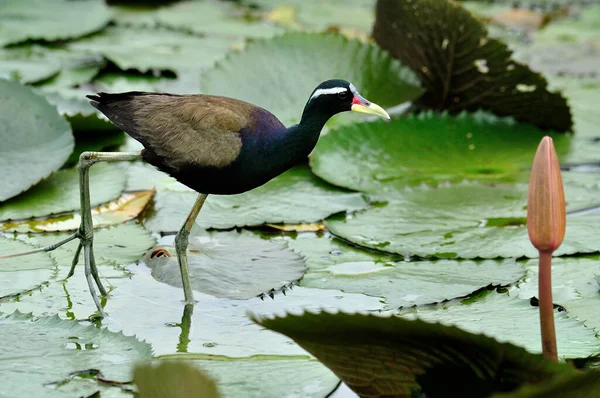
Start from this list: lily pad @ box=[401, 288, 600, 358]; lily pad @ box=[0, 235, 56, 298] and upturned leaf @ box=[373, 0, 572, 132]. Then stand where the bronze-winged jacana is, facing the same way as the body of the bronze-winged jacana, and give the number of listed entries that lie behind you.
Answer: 1

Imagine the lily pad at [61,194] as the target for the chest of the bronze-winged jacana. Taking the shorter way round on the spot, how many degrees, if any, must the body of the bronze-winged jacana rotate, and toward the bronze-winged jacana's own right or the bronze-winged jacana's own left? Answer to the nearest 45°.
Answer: approximately 135° to the bronze-winged jacana's own left

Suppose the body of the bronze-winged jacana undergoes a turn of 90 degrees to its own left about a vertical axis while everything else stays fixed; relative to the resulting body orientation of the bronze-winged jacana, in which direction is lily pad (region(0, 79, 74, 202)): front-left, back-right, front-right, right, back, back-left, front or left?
front-left

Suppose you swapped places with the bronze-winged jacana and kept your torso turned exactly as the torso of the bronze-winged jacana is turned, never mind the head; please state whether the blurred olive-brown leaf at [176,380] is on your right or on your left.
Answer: on your right

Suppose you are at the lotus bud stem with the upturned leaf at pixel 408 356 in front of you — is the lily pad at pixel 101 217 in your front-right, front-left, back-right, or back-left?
front-right

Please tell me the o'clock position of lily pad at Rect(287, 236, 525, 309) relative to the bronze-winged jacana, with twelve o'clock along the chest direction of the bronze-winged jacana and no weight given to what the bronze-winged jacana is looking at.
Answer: The lily pad is roughly at 12 o'clock from the bronze-winged jacana.

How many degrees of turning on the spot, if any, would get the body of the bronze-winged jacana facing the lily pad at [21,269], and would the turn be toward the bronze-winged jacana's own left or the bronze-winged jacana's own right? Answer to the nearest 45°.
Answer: approximately 180°

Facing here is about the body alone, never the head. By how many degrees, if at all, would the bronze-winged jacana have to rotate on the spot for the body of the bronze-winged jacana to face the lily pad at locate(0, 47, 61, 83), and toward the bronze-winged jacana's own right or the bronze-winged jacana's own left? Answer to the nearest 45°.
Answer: approximately 135° to the bronze-winged jacana's own left

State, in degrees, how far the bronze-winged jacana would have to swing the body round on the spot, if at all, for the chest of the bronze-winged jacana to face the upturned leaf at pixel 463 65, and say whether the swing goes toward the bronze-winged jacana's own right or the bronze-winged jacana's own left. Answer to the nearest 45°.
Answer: approximately 45° to the bronze-winged jacana's own left

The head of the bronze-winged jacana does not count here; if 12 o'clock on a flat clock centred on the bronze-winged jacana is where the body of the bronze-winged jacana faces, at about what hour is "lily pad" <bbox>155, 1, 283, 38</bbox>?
The lily pad is roughly at 9 o'clock from the bronze-winged jacana.

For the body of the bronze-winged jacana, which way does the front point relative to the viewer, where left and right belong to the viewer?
facing to the right of the viewer

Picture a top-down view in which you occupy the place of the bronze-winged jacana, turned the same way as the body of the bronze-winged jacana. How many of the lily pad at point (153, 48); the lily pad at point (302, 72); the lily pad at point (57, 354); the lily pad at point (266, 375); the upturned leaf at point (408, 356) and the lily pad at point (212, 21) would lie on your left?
3

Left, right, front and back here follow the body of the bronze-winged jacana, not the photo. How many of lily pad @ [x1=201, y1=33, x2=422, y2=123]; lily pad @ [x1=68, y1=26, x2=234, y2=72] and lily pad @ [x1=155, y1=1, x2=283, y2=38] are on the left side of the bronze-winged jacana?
3

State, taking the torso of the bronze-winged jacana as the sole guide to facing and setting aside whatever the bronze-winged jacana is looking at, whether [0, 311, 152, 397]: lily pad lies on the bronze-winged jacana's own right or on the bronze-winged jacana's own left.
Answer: on the bronze-winged jacana's own right

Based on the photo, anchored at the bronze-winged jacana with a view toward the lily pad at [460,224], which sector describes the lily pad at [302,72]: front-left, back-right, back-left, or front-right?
front-left

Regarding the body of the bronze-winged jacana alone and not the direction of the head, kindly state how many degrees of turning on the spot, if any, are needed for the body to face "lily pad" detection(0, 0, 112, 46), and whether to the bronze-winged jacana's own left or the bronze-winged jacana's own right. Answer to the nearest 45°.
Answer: approximately 90° to the bronze-winged jacana's own left

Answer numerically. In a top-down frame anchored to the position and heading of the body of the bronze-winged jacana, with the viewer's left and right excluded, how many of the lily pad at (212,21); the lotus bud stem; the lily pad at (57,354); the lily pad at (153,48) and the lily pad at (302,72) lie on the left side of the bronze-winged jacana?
3

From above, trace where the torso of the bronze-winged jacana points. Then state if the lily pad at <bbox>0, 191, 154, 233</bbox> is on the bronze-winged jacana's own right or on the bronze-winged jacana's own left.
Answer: on the bronze-winged jacana's own left
